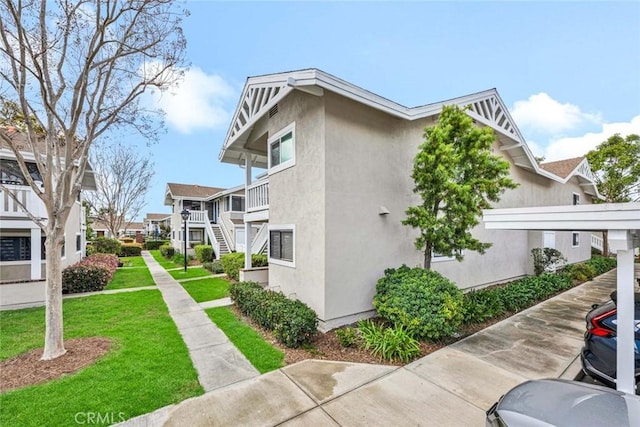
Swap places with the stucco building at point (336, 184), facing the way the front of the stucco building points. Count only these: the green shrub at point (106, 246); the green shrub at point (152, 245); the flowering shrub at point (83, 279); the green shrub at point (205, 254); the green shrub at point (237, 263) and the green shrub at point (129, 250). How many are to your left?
0

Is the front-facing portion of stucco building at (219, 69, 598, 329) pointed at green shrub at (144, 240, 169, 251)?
no

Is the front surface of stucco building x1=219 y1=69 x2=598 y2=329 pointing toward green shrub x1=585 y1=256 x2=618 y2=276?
no

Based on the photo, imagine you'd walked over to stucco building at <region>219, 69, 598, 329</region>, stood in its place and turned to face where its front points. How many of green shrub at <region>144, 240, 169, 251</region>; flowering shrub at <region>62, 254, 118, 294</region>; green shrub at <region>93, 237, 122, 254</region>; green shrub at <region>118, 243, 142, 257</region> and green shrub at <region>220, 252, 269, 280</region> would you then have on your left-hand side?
0

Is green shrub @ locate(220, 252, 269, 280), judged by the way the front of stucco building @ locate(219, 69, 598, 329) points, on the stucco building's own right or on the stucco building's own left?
on the stucco building's own right

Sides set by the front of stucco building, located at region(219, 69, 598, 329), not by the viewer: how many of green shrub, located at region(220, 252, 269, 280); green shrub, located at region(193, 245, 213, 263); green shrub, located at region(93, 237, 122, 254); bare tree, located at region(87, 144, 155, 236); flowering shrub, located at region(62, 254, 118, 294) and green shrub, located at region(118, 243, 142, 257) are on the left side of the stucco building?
0

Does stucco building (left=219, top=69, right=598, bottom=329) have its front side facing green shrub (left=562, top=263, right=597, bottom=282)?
no

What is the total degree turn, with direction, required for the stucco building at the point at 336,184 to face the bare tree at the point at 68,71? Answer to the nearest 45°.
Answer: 0° — it already faces it
